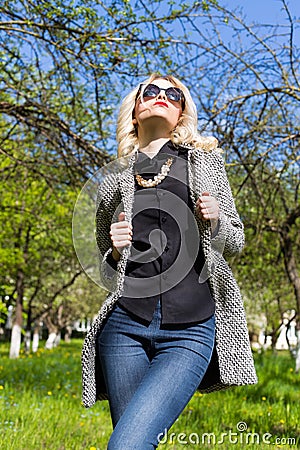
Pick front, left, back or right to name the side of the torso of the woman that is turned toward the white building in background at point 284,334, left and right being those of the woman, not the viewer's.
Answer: back

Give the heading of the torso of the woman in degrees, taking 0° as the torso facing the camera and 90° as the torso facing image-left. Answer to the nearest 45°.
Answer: approximately 0°
